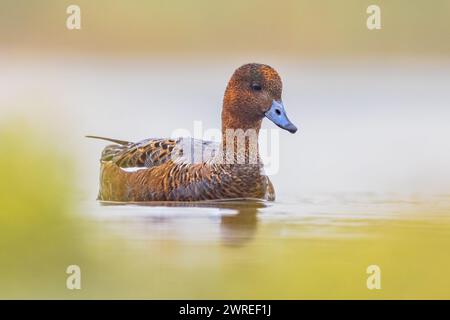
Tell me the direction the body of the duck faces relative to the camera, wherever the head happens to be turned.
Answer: to the viewer's right
